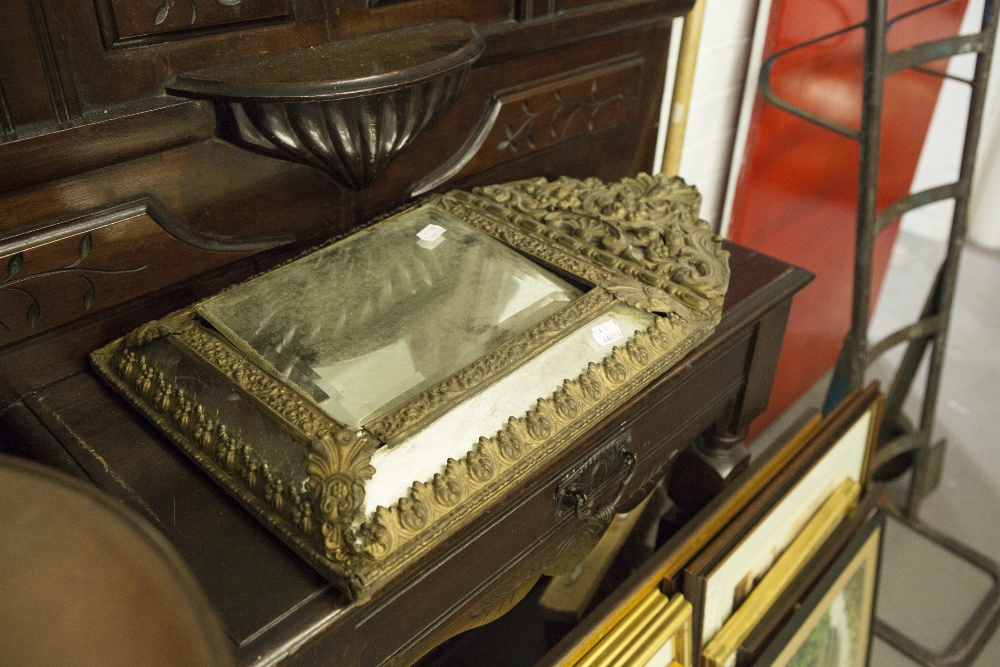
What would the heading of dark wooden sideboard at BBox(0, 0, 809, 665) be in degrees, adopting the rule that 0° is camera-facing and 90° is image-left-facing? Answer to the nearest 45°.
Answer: approximately 315°

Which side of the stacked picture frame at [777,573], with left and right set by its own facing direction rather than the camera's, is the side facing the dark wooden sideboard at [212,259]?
back

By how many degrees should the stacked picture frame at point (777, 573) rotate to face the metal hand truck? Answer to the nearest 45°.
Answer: approximately 135° to its left
